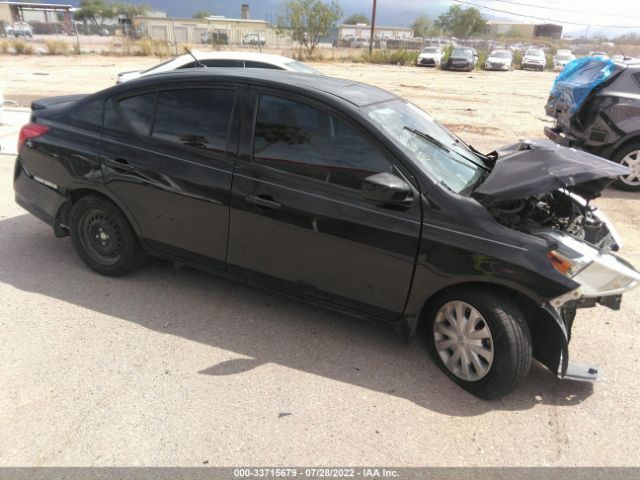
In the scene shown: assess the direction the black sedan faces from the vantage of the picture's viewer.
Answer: facing the viewer and to the right of the viewer

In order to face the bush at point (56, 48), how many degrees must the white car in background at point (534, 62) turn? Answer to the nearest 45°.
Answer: approximately 45° to its right

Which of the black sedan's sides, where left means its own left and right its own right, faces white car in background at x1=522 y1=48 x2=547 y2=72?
left

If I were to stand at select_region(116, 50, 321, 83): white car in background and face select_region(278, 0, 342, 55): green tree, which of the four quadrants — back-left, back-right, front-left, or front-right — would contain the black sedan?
back-right

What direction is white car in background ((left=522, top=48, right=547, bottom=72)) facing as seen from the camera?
toward the camera

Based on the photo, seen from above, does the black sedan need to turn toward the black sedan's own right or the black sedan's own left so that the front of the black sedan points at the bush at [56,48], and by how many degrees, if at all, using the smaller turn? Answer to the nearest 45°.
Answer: approximately 180°

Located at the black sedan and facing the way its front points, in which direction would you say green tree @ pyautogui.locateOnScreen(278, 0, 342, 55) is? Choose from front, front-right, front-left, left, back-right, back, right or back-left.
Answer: back-left

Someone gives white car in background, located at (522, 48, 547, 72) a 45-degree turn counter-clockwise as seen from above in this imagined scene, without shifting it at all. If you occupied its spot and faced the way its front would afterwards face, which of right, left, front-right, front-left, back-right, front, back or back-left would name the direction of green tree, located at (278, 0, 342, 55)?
back-right

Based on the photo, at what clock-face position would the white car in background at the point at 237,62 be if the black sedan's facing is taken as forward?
The white car in background is roughly at 7 o'clock from the black sedan.

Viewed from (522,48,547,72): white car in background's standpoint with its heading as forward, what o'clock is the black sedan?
The black sedan is roughly at 12 o'clock from the white car in background.

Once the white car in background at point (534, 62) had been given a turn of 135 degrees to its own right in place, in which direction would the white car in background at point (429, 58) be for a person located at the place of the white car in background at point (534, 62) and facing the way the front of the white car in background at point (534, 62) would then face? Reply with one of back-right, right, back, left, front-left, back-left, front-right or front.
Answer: left

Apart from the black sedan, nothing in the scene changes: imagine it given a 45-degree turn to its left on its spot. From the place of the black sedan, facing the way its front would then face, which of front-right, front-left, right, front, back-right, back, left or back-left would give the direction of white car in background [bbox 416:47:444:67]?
left

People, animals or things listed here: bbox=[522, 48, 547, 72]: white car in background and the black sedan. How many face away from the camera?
0
